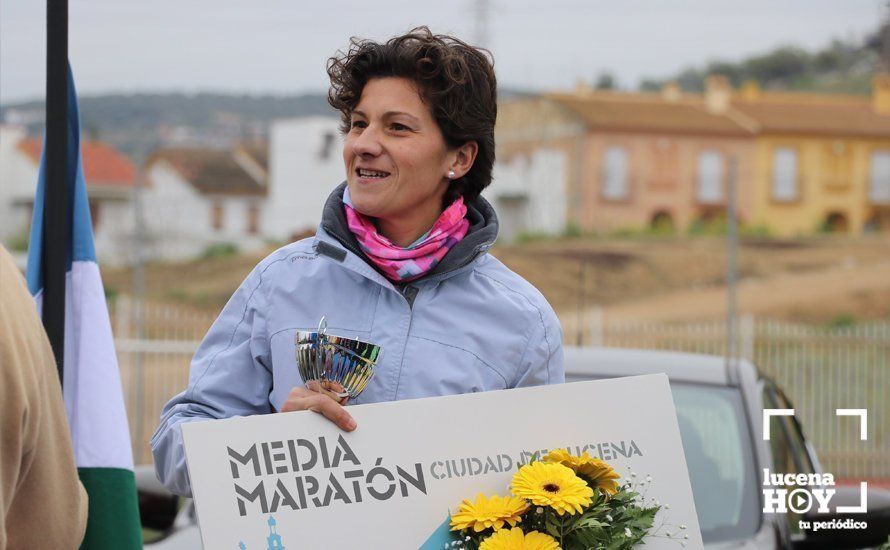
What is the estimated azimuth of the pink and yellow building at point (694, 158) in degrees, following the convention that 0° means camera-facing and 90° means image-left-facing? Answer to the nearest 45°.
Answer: approximately 0°

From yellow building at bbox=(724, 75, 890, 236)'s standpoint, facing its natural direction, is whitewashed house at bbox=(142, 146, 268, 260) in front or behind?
in front

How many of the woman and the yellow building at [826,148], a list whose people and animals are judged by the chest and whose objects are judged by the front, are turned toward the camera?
2

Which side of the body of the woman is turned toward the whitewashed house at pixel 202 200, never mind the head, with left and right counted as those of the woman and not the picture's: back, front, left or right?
back

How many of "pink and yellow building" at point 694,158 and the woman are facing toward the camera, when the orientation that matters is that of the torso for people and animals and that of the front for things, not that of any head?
2

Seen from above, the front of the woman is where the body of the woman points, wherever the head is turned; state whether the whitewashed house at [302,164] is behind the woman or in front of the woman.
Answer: behind

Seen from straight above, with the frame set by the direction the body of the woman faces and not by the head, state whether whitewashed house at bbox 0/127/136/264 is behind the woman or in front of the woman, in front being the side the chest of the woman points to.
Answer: behind

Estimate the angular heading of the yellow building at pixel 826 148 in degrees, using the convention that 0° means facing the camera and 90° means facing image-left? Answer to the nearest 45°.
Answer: approximately 0°

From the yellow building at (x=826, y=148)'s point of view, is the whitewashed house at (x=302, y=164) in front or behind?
in front

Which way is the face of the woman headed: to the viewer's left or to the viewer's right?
to the viewer's left
